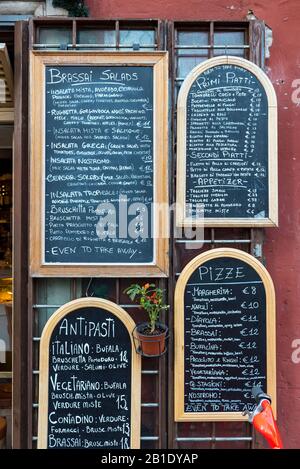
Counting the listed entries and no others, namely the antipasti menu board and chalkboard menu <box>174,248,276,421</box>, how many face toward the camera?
2

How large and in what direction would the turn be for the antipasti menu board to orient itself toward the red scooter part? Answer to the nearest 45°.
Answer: approximately 45° to its left

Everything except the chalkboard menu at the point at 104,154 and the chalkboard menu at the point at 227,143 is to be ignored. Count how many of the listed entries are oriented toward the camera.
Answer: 2

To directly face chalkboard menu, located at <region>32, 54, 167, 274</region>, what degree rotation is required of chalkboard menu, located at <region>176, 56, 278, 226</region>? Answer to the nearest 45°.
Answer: approximately 90° to its right

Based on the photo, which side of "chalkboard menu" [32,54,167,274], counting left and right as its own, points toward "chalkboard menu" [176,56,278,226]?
left
